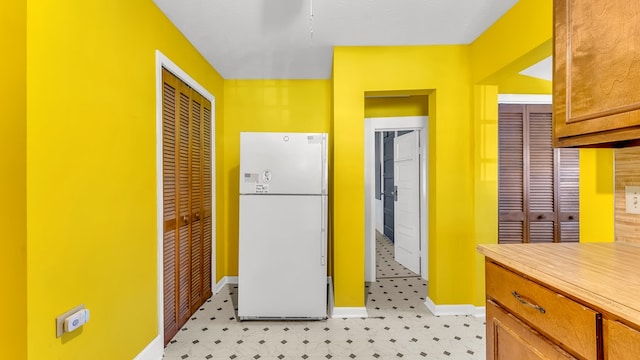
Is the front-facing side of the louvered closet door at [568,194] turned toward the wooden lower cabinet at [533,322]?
yes

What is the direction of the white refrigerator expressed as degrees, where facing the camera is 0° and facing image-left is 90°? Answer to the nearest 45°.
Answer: approximately 0°

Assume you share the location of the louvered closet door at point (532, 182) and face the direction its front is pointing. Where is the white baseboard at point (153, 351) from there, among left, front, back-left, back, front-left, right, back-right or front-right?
front-right

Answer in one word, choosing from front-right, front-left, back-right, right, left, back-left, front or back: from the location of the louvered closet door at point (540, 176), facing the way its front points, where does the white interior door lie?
right

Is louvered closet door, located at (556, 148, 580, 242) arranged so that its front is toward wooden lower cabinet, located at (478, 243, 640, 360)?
yes

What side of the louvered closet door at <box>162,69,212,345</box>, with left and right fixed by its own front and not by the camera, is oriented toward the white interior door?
front

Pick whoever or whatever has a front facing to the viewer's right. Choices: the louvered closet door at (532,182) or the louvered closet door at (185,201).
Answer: the louvered closet door at (185,201)

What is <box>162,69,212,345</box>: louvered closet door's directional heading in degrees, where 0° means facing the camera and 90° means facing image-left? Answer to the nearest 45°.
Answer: approximately 270°

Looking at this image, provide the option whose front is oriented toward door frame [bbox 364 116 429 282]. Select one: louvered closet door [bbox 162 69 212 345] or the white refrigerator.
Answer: the louvered closet door

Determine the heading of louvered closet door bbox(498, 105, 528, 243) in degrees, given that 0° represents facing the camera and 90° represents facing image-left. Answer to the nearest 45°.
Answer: approximately 0°

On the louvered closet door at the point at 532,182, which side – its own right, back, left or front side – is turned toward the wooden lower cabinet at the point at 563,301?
front

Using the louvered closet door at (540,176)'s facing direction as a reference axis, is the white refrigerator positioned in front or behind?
in front

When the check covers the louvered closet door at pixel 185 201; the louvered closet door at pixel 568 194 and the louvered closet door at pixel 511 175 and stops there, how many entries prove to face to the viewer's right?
1
